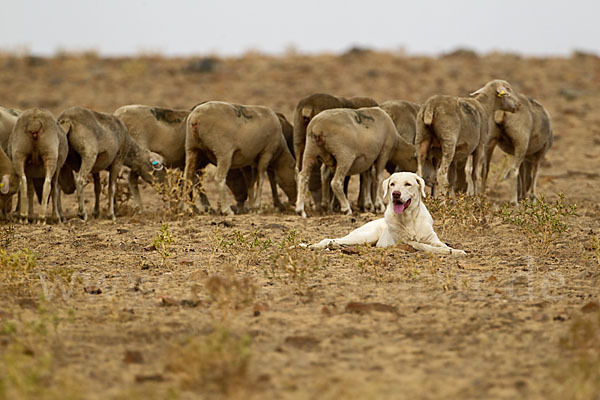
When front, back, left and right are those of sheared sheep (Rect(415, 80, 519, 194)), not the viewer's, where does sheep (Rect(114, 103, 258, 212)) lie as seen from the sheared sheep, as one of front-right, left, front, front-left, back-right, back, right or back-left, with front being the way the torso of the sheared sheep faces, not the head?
back-left

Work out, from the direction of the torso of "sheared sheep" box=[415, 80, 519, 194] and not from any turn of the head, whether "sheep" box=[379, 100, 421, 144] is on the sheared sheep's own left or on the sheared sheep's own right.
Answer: on the sheared sheep's own left

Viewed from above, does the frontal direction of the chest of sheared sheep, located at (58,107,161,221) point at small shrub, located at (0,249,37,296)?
no

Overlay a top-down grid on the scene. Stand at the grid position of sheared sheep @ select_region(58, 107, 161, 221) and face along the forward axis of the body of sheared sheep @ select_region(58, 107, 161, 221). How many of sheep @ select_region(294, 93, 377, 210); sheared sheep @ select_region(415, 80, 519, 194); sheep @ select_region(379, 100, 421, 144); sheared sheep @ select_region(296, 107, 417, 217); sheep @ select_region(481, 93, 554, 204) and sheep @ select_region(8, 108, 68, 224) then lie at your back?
1

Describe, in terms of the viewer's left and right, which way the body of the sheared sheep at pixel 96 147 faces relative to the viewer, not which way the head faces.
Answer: facing away from the viewer and to the right of the viewer

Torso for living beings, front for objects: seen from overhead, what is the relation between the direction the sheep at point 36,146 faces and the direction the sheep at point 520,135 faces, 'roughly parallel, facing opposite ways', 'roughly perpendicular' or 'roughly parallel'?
roughly perpendicular

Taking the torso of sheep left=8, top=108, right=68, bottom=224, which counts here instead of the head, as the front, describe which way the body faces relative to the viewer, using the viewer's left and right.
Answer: facing away from the viewer

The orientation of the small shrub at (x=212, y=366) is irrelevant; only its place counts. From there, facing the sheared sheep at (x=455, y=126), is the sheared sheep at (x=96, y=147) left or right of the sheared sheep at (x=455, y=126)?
left

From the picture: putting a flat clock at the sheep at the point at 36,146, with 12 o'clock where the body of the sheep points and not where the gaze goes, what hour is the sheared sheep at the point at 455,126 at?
The sheared sheep is roughly at 3 o'clock from the sheep.

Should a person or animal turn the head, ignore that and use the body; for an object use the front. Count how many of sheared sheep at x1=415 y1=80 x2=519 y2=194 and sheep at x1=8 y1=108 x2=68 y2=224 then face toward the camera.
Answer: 0

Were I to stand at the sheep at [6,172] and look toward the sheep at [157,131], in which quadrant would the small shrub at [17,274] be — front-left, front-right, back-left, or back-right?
back-right

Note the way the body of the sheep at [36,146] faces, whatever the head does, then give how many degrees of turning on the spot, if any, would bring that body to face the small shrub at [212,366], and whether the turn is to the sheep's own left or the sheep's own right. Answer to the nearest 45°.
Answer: approximately 180°
